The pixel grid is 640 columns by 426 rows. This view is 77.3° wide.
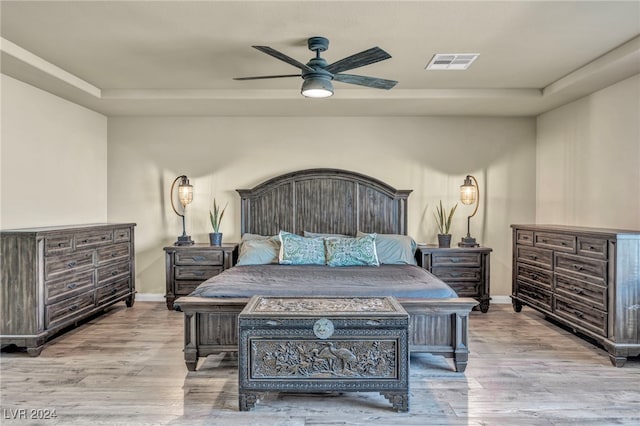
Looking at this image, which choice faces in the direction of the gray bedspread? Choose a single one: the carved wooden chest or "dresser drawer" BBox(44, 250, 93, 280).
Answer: the dresser drawer

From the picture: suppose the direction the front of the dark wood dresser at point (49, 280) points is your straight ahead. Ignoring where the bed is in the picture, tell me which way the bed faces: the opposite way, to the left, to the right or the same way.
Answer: to the right

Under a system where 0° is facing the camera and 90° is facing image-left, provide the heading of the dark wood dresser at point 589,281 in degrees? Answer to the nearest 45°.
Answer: approximately 45°

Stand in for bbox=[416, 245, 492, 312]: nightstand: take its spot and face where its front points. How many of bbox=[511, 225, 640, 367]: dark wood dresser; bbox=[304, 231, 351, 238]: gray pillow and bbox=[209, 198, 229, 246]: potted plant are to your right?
2

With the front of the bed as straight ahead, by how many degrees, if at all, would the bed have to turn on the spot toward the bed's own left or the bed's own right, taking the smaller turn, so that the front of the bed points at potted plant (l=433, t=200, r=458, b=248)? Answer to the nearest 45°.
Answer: approximately 135° to the bed's own left

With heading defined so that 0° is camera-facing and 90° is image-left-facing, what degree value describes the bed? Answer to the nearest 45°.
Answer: approximately 0°

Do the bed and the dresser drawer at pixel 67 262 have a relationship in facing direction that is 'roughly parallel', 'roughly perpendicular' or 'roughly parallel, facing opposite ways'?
roughly perpendicular

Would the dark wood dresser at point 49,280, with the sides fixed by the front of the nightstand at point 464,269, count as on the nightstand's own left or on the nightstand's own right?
on the nightstand's own right

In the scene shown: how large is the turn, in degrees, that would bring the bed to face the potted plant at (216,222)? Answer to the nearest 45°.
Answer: approximately 135° to its right

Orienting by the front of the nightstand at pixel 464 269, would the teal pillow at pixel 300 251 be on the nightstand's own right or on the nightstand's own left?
on the nightstand's own right

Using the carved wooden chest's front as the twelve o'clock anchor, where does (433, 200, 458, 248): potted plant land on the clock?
The potted plant is roughly at 7 o'clock from the carved wooden chest.

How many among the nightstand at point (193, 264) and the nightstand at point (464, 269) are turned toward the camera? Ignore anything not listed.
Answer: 2

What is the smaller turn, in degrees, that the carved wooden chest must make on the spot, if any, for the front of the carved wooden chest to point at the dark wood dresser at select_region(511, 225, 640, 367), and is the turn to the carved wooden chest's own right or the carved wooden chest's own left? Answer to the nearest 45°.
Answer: approximately 135° to the carved wooden chest's own left
